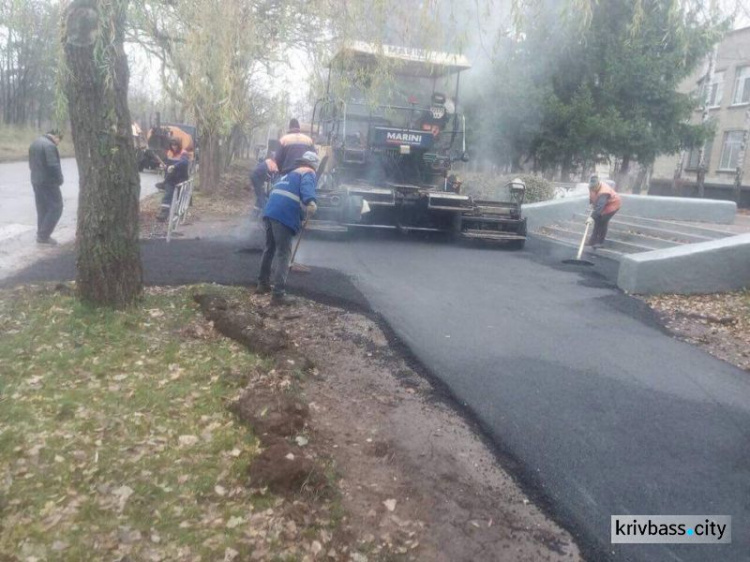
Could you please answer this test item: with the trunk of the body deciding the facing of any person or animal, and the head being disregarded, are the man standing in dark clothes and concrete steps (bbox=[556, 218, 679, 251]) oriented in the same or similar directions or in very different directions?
very different directions

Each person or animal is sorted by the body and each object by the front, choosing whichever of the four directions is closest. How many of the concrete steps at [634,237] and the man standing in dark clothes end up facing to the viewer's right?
1

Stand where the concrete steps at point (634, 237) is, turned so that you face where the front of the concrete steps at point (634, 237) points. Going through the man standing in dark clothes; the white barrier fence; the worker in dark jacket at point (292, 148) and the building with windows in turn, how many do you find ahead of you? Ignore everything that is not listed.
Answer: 3

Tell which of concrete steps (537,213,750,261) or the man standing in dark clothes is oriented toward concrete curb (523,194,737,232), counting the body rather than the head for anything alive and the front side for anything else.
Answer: the man standing in dark clothes

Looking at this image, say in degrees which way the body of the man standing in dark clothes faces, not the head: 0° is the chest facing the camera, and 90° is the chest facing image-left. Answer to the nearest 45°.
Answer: approximately 270°

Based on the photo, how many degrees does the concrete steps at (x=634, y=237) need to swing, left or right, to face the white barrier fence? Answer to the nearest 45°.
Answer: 0° — it already faces it

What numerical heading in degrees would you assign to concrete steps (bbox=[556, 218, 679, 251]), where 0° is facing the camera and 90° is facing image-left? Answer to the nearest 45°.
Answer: approximately 45°

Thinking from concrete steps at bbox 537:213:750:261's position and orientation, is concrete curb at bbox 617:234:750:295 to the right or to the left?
on its left

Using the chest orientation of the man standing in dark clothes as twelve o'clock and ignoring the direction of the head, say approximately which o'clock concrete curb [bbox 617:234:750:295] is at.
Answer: The concrete curb is roughly at 1 o'clock from the man standing in dark clothes.

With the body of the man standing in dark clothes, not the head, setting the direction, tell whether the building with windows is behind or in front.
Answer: in front

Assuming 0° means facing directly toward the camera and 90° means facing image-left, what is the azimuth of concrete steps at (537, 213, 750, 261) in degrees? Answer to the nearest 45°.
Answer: approximately 45°

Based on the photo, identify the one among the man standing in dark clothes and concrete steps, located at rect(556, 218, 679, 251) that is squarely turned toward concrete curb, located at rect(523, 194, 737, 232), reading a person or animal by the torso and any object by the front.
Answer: the man standing in dark clothes

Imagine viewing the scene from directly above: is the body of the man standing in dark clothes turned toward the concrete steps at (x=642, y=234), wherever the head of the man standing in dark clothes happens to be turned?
yes

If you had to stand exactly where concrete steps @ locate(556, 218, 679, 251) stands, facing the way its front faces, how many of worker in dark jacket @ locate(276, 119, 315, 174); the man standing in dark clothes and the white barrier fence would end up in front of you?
3

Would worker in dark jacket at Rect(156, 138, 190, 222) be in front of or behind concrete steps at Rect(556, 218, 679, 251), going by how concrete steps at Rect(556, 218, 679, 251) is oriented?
in front
